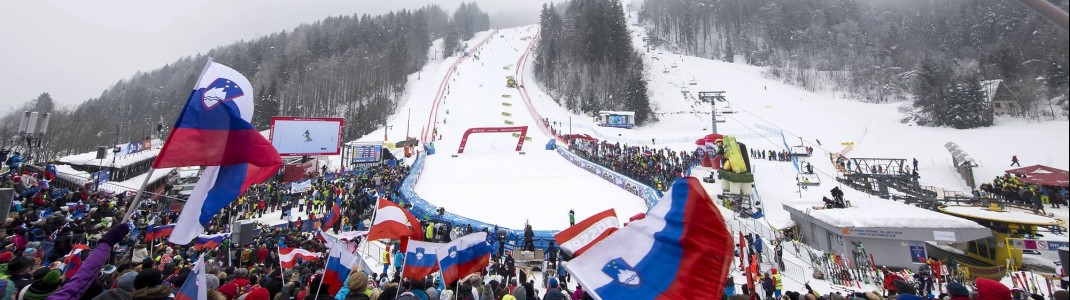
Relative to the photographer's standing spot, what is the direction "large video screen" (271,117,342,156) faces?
facing the viewer

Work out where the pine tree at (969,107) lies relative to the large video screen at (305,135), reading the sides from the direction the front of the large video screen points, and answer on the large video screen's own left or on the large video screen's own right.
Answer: on the large video screen's own left

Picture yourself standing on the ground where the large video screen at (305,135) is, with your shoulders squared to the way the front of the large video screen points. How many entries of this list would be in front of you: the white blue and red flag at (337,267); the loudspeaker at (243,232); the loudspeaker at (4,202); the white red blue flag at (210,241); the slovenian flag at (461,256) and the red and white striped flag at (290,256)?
6

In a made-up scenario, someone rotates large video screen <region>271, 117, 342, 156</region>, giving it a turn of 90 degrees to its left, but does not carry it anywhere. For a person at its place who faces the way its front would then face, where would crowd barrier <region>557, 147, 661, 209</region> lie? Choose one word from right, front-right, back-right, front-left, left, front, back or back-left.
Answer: front-right

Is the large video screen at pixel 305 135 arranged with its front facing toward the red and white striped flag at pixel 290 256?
yes

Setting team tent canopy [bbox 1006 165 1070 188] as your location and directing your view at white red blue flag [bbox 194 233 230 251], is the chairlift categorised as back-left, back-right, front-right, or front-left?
front-right

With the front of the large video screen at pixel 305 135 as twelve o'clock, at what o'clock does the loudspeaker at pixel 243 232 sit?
The loudspeaker is roughly at 12 o'clock from the large video screen.

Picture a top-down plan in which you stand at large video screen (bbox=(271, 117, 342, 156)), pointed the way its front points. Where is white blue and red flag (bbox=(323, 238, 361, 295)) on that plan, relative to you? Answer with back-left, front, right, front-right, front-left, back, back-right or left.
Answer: front

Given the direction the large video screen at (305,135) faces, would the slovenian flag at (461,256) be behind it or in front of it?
in front

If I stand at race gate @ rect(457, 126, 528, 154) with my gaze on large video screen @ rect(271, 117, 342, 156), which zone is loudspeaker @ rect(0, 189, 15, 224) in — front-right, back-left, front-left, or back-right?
front-left

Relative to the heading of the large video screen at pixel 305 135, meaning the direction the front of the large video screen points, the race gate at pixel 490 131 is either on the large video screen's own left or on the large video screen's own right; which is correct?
on the large video screen's own left

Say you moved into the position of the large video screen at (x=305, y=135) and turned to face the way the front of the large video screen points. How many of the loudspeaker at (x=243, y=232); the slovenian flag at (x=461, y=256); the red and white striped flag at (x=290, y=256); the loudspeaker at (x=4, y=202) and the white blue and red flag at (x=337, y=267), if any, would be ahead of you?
5

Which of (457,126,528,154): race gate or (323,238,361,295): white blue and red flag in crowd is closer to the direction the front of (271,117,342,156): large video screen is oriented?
the white blue and red flag in crowd

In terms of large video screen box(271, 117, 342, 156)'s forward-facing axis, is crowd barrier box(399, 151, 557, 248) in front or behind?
in front

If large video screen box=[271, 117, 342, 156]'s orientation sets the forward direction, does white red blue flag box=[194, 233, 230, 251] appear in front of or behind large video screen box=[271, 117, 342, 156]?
in front
